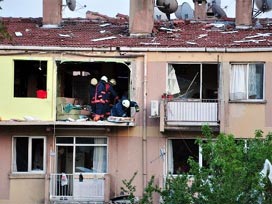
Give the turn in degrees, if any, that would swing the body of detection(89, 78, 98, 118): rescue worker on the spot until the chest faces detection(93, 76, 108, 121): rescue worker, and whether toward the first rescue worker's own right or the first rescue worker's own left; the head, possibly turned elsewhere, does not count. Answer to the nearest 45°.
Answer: approximately 45° to the first rescue worker's own right

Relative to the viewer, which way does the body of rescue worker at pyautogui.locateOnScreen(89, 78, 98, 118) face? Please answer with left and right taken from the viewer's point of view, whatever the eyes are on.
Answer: facing to the right of the viewer
